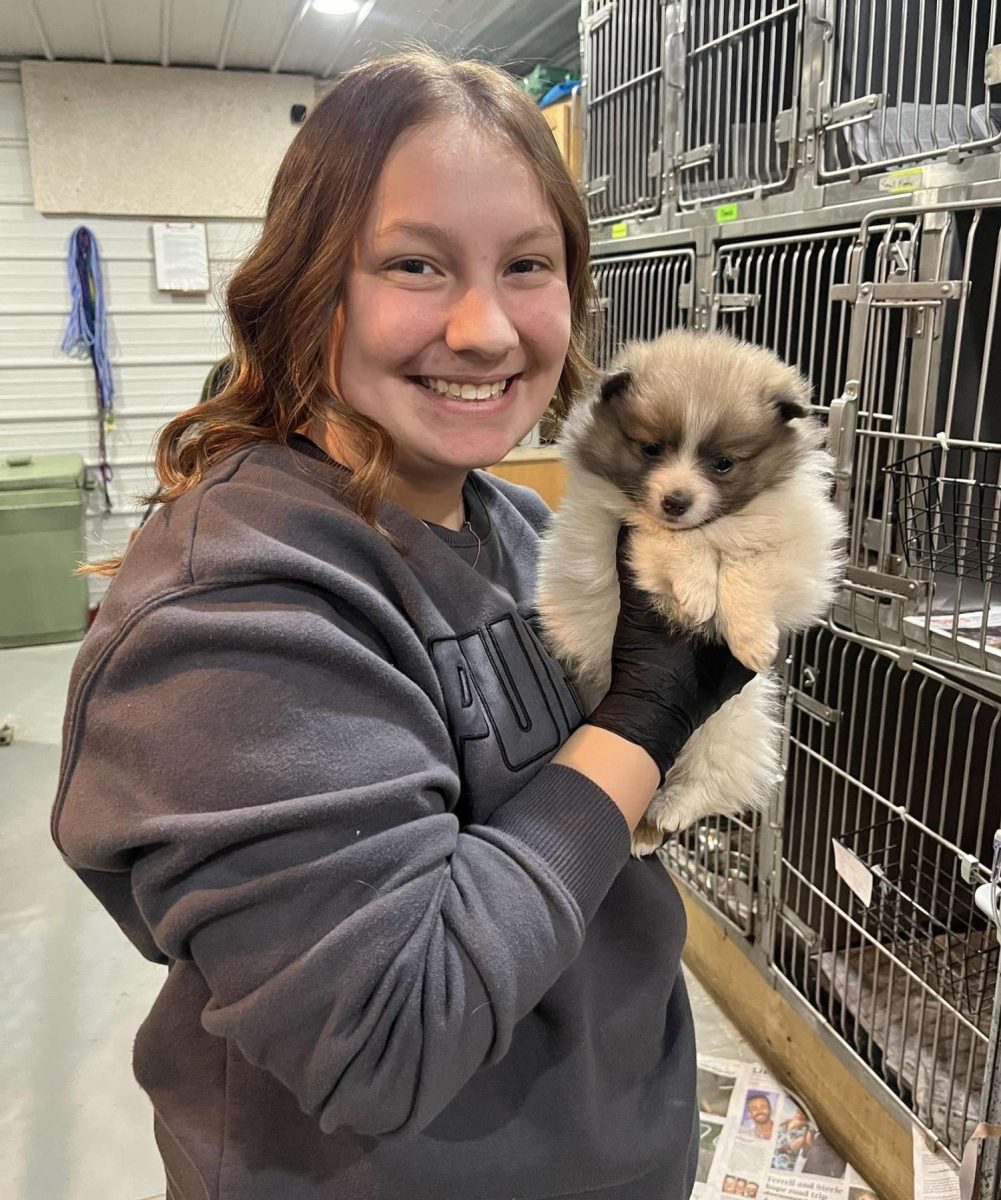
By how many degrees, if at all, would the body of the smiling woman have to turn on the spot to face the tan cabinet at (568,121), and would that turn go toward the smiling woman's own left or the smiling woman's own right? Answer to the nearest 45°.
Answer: approximately 135° to the smiling woman's own left

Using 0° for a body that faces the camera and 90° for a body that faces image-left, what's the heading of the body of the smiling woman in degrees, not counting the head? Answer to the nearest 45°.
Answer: approximately 315°

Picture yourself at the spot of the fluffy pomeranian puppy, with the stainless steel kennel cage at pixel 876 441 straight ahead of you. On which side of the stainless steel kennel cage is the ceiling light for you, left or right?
left

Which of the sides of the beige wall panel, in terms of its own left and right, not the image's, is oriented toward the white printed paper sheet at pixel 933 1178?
front

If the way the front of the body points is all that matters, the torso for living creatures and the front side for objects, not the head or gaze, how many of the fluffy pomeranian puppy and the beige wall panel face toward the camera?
2

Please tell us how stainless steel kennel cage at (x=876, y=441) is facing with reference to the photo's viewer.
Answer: facing the viewer and to the left of the viewer

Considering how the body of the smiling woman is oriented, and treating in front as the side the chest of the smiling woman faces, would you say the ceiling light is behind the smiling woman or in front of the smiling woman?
behind

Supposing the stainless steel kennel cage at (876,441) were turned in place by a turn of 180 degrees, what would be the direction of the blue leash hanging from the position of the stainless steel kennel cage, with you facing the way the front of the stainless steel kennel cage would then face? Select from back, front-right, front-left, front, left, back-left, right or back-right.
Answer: left

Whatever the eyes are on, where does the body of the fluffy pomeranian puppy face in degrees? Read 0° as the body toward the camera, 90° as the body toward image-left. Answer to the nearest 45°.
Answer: approximately 0°

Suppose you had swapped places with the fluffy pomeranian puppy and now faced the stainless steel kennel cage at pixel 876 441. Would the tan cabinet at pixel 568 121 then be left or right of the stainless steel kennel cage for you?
left
